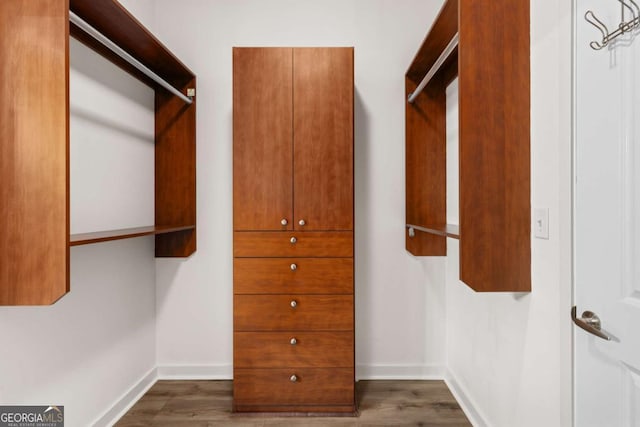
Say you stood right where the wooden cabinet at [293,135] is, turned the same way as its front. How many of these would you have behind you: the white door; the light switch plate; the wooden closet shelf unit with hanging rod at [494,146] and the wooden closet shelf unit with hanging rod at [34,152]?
0

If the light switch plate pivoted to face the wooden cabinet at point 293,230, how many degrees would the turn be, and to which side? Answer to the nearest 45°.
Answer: approximately 45° to its right

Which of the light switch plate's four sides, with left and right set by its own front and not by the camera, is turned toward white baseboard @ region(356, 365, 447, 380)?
right

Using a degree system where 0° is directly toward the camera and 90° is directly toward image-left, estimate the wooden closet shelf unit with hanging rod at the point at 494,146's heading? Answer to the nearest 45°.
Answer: approximately 90°

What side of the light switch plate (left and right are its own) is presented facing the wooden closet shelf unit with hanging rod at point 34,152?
front

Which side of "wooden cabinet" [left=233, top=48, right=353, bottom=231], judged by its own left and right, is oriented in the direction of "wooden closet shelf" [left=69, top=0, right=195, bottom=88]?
right

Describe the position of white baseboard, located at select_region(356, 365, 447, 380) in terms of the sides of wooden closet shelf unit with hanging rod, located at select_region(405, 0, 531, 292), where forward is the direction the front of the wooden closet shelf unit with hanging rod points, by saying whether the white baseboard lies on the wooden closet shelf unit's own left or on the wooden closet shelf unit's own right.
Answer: on the wooden closet shelf unit's own right

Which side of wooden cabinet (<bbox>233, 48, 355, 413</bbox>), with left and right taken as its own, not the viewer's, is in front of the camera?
front

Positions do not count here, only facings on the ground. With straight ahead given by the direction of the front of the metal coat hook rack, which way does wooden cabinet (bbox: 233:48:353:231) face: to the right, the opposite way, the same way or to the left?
to the left

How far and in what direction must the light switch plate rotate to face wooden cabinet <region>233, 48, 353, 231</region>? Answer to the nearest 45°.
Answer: approximately 45° to its right

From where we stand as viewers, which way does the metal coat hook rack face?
facing the viewer and to the left of the viewer

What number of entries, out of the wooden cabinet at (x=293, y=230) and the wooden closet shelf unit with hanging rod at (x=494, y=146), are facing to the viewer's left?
1
